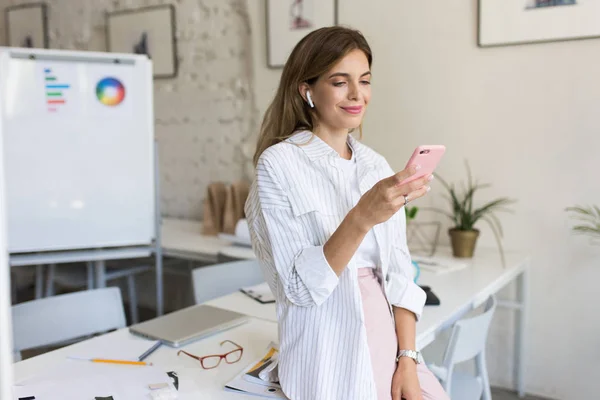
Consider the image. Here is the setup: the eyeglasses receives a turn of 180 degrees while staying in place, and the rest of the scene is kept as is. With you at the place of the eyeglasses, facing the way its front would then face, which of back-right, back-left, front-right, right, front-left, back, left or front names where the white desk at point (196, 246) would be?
front-right

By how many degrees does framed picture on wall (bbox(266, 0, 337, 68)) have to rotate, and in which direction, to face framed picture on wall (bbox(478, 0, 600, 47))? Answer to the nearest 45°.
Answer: approximately 45° to its left

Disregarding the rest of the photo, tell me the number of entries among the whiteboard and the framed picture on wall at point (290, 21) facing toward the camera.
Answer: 2

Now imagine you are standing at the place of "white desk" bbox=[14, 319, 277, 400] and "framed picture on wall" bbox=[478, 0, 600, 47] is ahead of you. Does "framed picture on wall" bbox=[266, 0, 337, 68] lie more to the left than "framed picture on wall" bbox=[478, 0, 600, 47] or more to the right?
left

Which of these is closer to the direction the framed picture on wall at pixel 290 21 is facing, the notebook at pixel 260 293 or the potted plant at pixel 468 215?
the notebook

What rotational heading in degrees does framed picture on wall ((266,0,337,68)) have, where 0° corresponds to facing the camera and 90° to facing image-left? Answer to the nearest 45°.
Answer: approximately 0°

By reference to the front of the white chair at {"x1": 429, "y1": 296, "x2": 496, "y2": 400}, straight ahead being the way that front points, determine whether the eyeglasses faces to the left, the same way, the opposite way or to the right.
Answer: the opposite way

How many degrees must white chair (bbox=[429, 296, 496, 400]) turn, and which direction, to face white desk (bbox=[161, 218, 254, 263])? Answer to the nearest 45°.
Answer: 0° — it already faces it

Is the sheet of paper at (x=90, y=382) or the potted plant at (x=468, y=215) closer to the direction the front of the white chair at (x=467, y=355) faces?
the potted plant

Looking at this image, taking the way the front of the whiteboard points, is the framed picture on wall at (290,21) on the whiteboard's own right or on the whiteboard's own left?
on the whiteboard's own left

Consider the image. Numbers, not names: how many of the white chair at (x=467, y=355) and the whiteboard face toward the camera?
1
